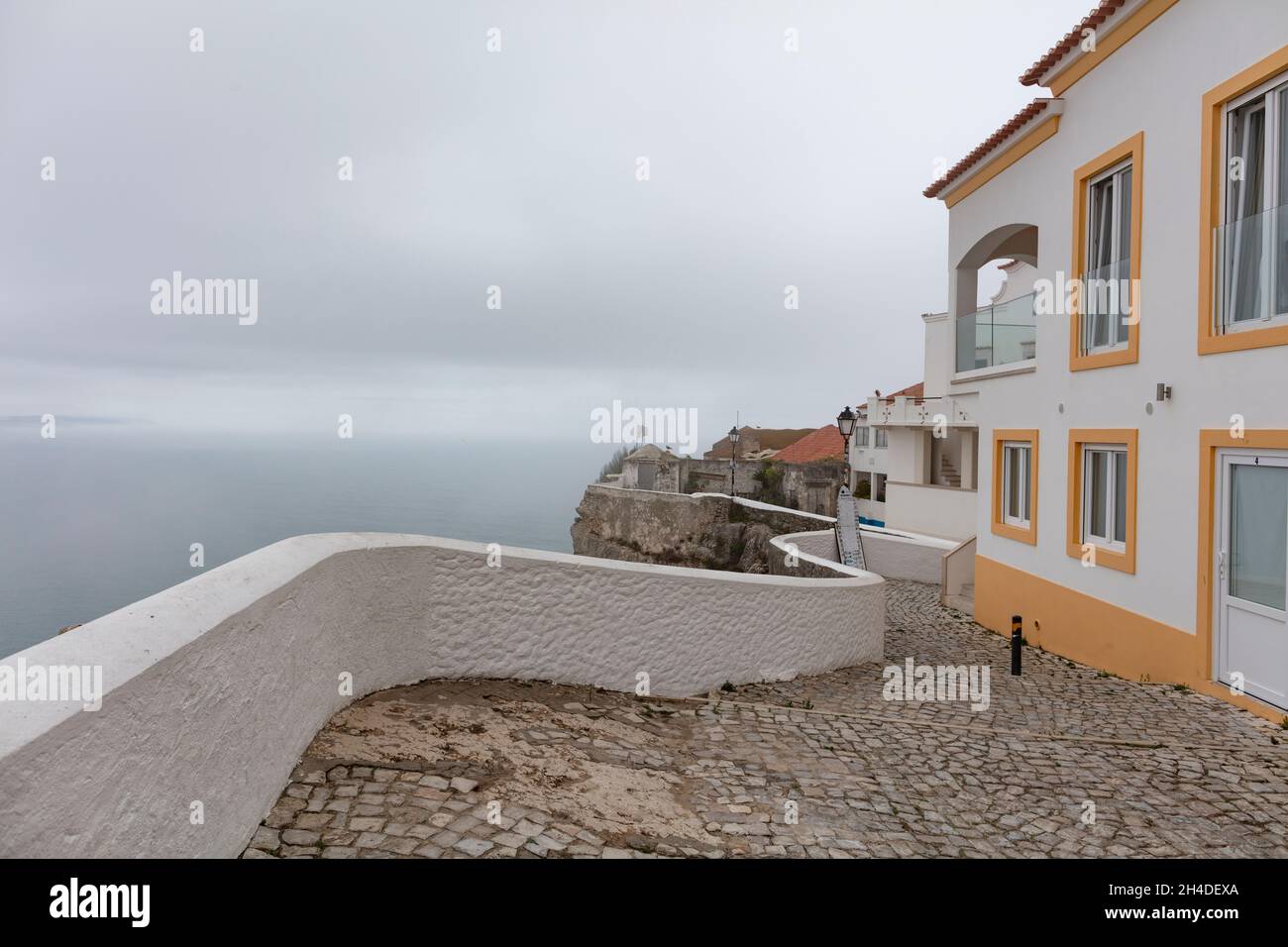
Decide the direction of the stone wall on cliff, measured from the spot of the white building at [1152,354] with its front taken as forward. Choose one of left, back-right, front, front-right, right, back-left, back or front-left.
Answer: right

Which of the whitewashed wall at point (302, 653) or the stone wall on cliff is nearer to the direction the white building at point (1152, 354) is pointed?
the whitewashed wall

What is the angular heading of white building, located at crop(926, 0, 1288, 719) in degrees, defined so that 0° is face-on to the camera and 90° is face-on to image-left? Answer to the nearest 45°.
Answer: approximately 45°

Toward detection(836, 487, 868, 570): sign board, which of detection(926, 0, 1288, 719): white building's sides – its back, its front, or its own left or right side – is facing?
right

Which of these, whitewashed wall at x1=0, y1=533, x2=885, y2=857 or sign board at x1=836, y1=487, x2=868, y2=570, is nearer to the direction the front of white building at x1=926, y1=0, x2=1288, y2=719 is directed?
the whitewashed wall
